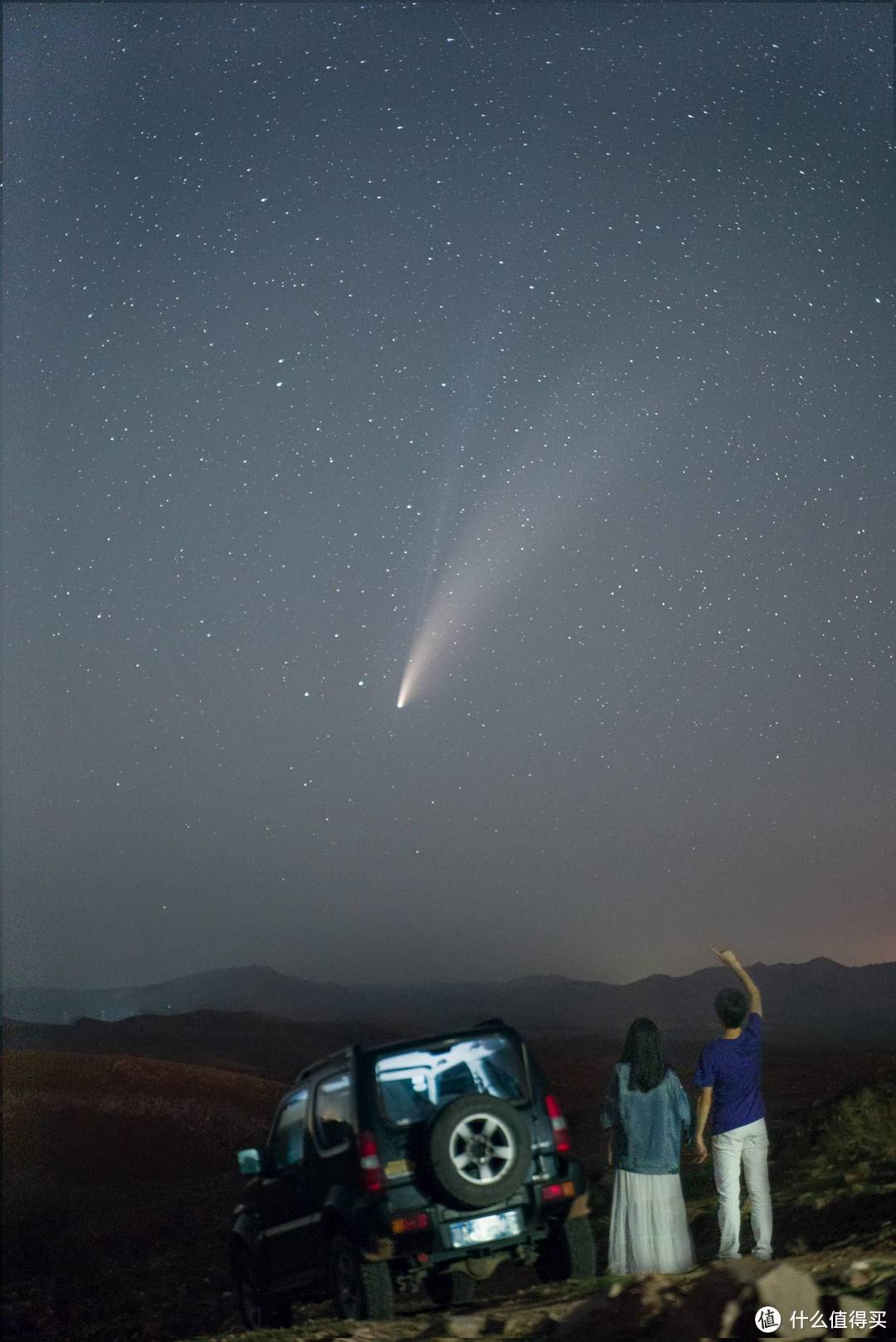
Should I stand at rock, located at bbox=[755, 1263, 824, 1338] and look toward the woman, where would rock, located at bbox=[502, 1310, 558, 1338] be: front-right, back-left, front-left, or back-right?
front-left

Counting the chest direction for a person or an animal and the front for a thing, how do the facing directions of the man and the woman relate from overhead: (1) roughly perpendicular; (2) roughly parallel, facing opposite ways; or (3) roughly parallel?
roughly parallel

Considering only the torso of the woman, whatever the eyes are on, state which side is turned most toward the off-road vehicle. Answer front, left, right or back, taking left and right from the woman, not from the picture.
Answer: left

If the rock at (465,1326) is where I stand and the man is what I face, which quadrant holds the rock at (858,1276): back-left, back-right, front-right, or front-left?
front-right

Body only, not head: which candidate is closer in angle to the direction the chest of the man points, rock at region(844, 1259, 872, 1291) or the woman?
the woman

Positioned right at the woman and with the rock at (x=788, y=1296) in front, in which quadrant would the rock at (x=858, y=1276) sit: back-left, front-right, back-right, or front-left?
front-left

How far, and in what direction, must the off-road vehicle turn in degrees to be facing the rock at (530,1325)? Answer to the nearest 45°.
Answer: approximately 135° to its left

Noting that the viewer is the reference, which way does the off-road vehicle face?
facing away from the viewer and to the left of the viewer

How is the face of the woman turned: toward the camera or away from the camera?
away from the camera

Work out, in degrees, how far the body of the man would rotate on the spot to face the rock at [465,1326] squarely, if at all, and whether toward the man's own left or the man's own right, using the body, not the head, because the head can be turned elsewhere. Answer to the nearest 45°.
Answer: approximately 135° to the man's own left

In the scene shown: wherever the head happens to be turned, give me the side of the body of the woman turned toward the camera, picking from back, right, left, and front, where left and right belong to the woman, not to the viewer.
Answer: back

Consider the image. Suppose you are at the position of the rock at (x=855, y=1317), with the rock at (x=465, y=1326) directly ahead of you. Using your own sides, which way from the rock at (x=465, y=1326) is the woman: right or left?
right

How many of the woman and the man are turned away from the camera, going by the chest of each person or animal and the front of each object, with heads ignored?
2

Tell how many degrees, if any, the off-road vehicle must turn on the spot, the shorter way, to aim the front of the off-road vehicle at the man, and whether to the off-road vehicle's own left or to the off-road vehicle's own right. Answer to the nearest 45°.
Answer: approximately 135° to the off-road vehicle's own right

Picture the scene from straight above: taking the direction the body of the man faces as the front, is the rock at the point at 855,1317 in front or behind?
behind

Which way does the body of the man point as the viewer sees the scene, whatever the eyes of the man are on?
away from the camera
